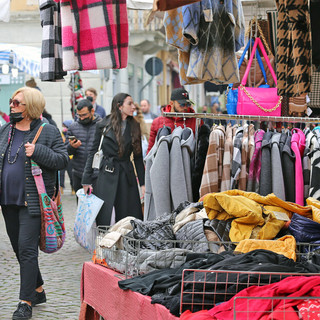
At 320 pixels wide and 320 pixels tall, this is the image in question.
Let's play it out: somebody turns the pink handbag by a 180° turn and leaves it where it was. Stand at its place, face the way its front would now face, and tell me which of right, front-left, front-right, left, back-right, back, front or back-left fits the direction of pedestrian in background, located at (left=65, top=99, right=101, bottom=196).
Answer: front-left

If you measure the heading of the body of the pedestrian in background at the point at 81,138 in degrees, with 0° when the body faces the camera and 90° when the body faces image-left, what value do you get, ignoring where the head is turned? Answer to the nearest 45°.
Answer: approximately 45°

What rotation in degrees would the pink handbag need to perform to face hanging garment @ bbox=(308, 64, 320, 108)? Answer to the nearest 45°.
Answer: approximately 135° to its left

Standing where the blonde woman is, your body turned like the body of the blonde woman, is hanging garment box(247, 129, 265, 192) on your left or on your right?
on your left

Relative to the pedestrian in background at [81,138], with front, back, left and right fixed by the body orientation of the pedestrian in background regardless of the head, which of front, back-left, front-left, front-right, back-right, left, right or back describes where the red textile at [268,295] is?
front-left

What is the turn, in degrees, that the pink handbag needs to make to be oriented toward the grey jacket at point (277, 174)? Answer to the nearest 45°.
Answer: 0° — it already faces it

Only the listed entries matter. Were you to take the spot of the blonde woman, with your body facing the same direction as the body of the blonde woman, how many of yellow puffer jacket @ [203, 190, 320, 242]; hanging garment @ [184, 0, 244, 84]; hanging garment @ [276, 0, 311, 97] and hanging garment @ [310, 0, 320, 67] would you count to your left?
4

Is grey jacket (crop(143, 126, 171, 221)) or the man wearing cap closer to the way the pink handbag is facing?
the grey jacket

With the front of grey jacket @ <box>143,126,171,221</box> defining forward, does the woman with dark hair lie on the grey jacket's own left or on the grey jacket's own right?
on the grey jacket's own right

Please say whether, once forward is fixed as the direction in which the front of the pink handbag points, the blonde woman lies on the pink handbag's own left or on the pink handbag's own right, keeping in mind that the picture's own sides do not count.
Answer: on the pink handbag's own right

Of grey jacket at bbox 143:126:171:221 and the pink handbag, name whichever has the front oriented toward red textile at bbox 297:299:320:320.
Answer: the pink handbag
